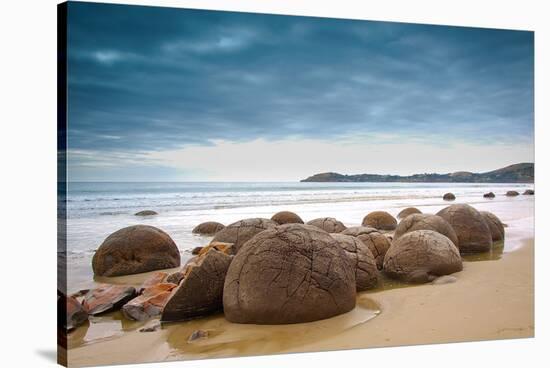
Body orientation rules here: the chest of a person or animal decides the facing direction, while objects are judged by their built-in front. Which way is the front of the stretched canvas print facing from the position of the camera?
facing the viewer and to the right of the viewer
